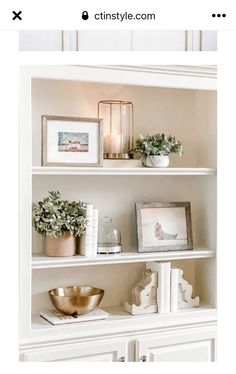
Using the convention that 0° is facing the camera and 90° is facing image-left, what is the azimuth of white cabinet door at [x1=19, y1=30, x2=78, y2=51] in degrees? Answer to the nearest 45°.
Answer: approximately 0°
